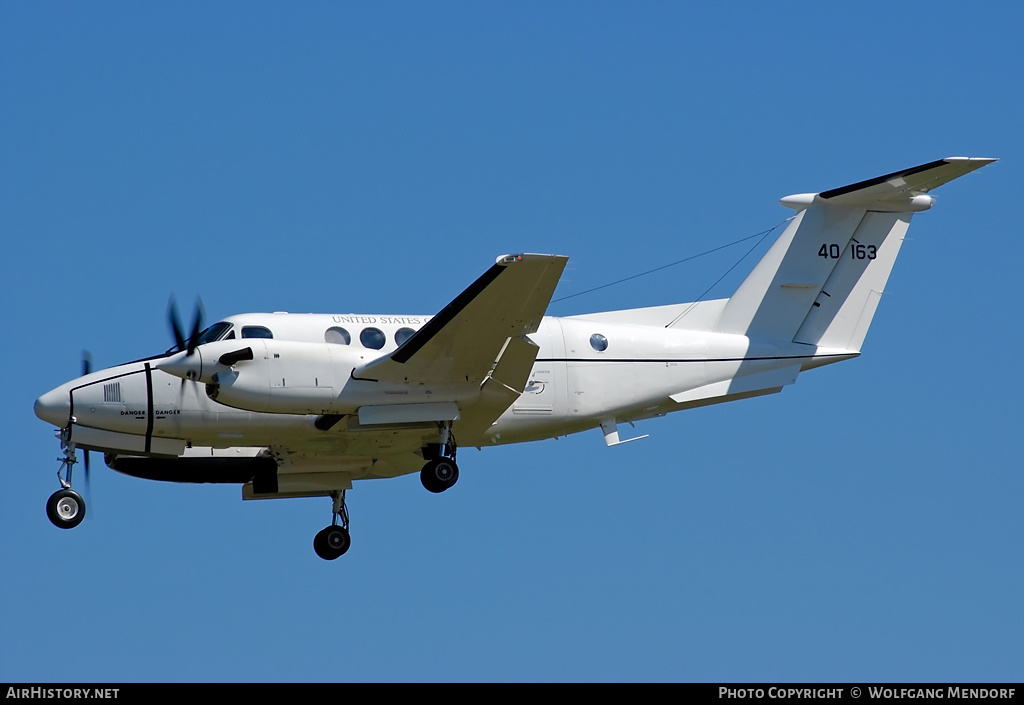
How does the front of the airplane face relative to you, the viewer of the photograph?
facing to the left of the viewer
